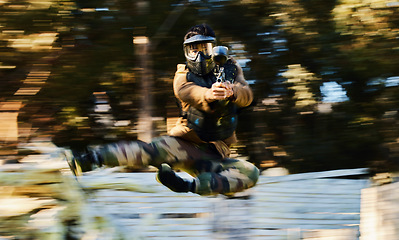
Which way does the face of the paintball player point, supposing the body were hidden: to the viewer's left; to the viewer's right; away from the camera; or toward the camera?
toward the camera

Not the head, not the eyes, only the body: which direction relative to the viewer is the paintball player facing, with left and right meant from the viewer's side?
facing the viewer
